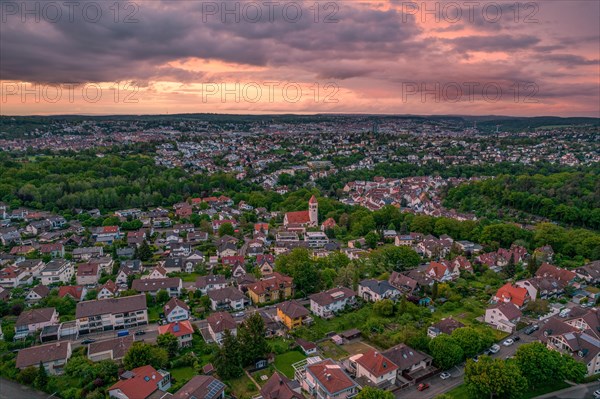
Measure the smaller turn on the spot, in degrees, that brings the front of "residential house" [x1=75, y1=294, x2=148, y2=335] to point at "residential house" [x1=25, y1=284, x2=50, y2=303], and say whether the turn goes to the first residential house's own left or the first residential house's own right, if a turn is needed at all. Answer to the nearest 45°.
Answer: approximately 135° to the first residential house's own right

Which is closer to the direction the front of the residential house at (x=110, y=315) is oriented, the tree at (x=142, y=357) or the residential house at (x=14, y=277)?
the tree

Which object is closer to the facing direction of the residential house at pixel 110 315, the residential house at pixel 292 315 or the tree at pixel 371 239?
the residential house

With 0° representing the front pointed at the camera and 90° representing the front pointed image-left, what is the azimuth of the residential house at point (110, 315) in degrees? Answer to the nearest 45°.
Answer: approximately 0°

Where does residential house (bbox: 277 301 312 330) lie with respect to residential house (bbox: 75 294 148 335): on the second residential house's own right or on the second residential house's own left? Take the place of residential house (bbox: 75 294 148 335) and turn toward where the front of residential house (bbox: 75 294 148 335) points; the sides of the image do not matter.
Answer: on the second residential house's own left

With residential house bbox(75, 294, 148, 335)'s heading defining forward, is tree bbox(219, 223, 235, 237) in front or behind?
behind

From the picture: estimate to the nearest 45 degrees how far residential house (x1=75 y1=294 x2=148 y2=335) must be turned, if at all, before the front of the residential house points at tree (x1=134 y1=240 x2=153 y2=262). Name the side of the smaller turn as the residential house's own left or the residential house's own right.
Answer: approximately 180°

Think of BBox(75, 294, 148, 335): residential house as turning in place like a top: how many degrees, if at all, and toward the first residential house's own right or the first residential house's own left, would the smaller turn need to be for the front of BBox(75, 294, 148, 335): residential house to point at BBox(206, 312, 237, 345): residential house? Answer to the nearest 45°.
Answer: approximately 45° to the first residential house's own left

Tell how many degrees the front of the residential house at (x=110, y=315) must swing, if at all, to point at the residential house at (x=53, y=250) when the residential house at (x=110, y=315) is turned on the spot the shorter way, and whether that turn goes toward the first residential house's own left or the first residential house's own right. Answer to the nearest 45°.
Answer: approximately 180°

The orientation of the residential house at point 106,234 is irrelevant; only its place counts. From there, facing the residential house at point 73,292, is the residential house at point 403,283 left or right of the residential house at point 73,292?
left
